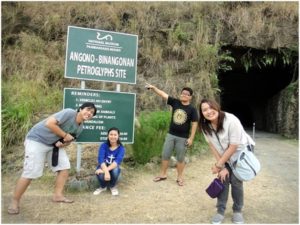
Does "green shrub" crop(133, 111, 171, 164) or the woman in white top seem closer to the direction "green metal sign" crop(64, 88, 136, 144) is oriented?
the woman in white top

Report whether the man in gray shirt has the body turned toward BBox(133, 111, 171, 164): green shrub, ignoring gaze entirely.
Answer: no

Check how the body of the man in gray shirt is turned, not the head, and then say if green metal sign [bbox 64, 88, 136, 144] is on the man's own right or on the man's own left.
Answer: on the man's own left

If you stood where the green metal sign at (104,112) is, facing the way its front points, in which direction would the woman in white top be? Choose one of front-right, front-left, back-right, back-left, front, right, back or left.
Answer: front-left

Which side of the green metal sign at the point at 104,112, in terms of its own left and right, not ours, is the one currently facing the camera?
front

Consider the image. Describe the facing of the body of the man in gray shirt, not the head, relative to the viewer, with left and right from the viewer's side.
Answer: facing the viewer and to the right of the viewer

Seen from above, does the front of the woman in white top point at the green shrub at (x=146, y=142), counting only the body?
no

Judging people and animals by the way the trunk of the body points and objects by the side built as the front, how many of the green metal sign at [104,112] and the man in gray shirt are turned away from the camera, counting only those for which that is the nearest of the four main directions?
0

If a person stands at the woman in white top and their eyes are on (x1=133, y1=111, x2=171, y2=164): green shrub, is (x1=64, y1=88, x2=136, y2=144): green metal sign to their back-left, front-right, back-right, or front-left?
front-left

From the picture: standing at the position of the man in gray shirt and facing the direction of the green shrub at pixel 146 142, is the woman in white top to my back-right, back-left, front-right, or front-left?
front-right

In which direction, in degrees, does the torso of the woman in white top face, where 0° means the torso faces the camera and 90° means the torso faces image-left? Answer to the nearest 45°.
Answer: approximately 45°

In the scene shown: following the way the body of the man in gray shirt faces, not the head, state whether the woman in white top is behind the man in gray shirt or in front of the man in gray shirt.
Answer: in front

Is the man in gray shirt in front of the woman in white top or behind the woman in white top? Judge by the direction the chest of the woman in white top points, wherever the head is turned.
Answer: in front

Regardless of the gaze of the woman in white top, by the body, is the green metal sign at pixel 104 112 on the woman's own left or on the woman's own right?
on the woman's own right
